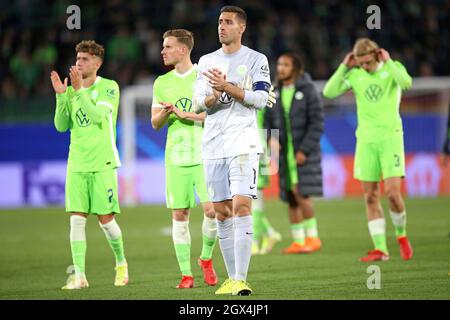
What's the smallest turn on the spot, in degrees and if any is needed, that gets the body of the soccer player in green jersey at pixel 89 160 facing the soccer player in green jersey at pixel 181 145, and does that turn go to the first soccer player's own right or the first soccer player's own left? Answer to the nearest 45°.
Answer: approximately 135° to the first soccer player's own left

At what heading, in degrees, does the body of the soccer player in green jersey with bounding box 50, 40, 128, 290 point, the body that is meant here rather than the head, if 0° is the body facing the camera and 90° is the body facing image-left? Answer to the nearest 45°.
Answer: approximately 45°

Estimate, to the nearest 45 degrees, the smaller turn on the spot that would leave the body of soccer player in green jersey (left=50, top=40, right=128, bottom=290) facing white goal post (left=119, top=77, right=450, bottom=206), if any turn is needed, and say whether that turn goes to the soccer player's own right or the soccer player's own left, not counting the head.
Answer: approximately 135° to the soccer player's own right

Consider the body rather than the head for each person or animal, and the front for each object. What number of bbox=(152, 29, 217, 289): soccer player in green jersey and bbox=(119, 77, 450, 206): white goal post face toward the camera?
2

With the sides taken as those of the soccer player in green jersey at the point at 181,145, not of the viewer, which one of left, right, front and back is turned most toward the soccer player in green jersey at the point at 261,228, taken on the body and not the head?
back

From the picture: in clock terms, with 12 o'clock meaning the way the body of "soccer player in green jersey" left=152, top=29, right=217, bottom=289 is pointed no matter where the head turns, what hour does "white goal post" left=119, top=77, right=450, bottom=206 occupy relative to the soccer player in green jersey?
The white goal post is roughly at 6 o'clock from the soccer player in green jersey.

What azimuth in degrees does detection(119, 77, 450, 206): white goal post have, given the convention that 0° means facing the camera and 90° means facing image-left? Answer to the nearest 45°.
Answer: approximately 0°

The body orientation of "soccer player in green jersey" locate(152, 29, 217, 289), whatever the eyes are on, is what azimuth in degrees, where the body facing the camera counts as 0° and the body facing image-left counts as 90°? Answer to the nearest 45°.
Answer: approximately 0°
